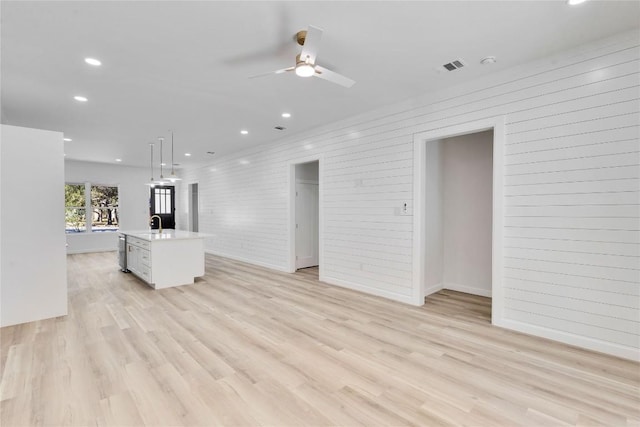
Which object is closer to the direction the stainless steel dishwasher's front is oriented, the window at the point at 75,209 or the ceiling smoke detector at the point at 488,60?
the window

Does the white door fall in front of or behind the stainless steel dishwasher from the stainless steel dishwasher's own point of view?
behind

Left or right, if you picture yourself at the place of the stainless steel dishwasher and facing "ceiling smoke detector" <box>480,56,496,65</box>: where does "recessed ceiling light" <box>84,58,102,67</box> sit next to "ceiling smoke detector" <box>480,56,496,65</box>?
right

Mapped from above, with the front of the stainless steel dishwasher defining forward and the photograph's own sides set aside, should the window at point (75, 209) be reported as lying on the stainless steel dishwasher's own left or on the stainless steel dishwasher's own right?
on the stainless steel dishwasher's own right

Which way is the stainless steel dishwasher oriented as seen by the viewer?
to the viewer's left

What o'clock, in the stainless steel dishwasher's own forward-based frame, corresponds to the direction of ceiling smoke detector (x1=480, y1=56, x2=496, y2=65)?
The ceiling smoke detector is roughly at 8 o'clock from the stainless steel dishwasher.

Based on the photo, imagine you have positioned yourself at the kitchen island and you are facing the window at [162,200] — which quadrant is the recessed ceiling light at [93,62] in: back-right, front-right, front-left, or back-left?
back-left

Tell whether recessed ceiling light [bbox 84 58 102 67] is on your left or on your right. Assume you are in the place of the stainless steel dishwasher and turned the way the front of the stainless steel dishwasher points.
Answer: on your left
